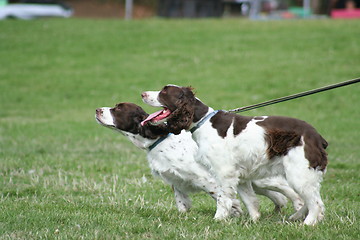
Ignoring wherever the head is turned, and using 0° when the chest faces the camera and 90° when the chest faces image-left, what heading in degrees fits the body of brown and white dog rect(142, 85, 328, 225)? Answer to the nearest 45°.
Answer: approximately 90°

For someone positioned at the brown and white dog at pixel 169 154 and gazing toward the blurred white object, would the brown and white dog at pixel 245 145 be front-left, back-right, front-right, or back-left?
back-right

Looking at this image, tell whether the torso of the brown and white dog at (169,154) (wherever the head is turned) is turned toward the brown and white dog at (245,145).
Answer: no

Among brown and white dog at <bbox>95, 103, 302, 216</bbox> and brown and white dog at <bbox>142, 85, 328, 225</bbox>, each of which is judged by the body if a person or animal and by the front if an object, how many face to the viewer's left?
2

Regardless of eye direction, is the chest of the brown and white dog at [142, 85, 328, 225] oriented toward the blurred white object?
no

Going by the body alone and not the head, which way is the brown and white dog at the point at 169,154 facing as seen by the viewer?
to the viewer's left

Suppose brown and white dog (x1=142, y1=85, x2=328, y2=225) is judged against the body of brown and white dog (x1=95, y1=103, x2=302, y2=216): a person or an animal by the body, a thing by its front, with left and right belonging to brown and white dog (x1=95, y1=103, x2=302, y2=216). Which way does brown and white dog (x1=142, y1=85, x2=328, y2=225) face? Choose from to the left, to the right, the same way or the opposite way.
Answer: the same way

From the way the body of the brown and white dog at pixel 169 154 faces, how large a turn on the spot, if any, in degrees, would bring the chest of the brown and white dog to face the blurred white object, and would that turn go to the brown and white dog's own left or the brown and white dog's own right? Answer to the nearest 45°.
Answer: approximately 90° to the brown and white dog's own right
